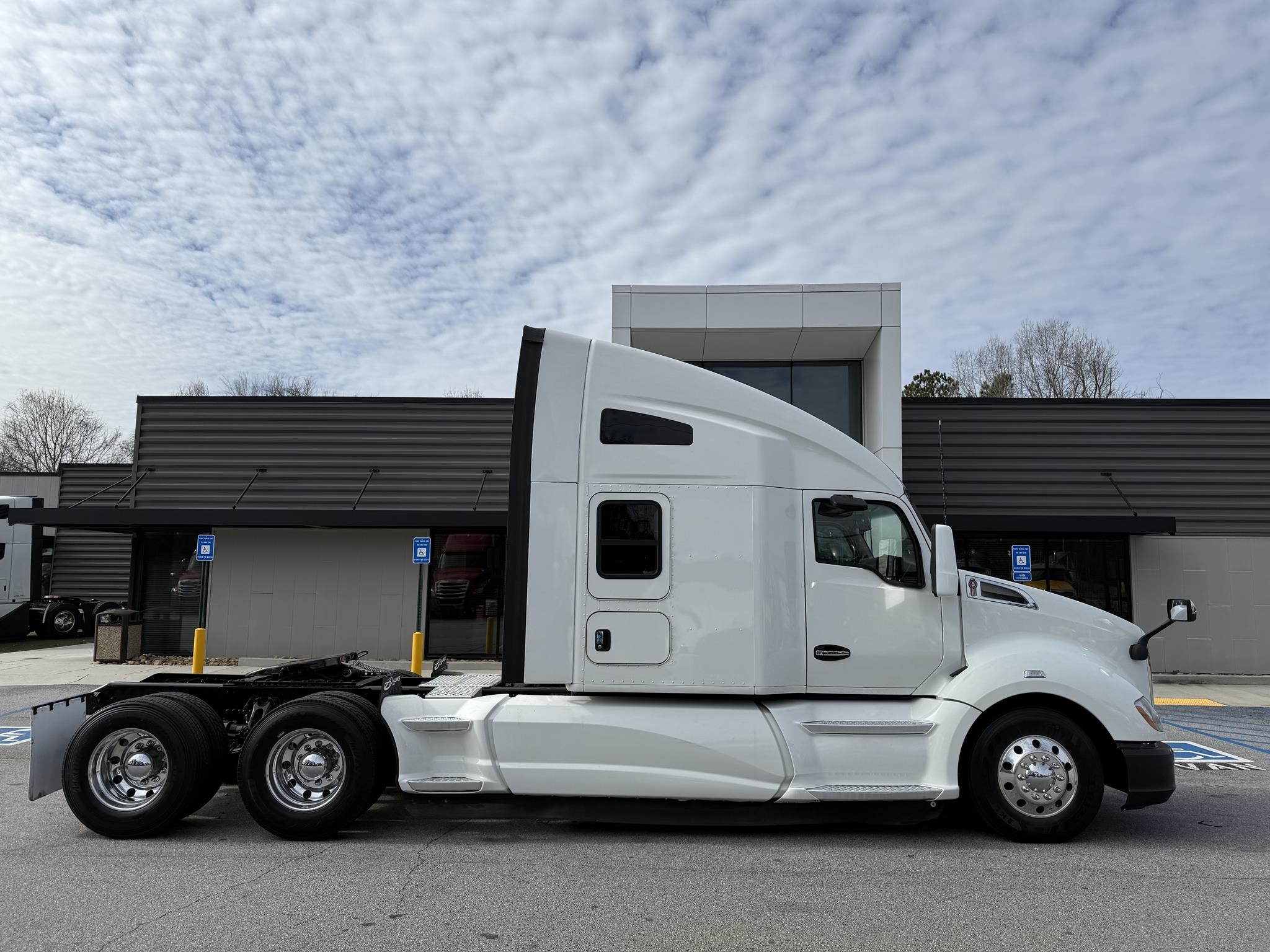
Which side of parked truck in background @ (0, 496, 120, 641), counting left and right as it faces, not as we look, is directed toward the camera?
left

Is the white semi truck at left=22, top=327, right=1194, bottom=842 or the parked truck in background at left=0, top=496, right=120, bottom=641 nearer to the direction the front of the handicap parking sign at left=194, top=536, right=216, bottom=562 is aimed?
the white semi truck

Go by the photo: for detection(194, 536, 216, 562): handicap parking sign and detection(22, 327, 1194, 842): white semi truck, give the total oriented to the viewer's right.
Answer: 1

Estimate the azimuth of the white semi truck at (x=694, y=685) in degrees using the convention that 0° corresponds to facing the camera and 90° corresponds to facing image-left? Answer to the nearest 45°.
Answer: approximately 270°

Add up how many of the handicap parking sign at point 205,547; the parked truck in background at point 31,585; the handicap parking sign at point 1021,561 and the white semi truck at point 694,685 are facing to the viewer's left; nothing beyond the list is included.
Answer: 1

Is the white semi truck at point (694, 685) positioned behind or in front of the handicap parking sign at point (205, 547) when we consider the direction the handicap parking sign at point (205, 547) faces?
in front

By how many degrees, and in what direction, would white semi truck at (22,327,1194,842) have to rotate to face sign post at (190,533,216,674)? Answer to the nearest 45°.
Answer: approximately 135° to its left

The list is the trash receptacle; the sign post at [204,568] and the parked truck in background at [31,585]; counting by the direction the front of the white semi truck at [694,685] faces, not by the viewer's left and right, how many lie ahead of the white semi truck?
0

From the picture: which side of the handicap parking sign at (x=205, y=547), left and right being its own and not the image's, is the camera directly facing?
front

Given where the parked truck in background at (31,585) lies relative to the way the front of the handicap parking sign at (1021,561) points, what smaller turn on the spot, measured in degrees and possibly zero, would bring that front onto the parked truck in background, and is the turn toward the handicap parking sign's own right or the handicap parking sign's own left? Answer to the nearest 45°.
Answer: approximately 90° to the handicap parking sign's own right

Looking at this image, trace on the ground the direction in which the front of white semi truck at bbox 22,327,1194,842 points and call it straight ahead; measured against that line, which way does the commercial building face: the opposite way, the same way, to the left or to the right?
to the right

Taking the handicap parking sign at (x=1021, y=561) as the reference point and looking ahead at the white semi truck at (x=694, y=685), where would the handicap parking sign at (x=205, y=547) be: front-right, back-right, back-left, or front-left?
front-right

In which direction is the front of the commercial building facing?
toward the camera
